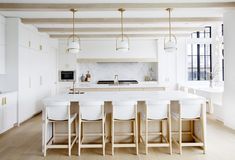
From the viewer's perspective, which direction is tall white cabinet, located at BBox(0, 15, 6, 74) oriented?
to the viewer's right

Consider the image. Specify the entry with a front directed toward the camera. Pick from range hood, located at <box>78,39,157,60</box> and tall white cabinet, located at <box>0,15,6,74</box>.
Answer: the range hood

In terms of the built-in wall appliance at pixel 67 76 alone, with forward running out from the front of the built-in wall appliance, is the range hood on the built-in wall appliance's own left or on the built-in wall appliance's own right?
on the built-in wall appliance's own left

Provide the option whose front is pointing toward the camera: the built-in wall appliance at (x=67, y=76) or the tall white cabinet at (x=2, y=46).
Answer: the built-in wall appliance

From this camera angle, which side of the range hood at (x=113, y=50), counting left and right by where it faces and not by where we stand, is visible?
front

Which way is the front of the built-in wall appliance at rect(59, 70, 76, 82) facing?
toward the camera

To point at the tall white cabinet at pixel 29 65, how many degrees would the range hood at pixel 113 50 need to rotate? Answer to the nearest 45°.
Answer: approximately 45° to its right

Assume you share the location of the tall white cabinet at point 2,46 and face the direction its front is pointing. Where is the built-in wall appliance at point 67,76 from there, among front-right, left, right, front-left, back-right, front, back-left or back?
front-left

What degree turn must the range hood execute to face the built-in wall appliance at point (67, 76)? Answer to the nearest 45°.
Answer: approximately 90° to its right

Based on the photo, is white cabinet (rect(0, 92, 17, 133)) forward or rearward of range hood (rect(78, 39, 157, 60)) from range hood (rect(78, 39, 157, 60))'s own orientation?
forward

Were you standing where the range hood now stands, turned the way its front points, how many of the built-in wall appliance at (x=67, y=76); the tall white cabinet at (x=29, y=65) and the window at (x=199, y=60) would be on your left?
1

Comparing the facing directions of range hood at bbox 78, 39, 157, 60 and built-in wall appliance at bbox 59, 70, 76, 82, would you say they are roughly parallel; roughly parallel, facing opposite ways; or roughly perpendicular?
roughly parallel

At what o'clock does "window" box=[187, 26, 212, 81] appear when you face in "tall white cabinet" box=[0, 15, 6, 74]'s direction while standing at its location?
The window is roughly at 12 o'clock from the tall white cabinet.

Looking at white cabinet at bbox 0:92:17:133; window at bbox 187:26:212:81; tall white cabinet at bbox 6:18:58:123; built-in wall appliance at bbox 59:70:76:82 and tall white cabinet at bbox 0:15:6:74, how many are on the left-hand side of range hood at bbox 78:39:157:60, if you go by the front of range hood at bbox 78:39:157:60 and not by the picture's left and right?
1

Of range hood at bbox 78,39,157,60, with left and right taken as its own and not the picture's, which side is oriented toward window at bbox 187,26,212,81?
left

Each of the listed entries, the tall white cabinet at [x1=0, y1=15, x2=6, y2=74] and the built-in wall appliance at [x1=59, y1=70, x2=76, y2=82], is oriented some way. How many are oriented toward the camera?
1
